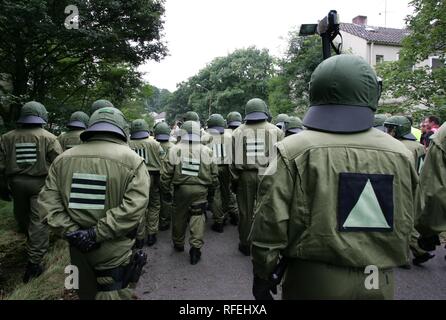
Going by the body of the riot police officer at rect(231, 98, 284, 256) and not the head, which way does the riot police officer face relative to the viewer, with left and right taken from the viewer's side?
facing away from the viewer

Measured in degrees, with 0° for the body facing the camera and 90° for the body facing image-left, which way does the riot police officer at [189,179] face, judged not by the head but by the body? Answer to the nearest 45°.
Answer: approximately 180°

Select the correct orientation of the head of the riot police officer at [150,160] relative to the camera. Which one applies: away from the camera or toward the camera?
away from the camera

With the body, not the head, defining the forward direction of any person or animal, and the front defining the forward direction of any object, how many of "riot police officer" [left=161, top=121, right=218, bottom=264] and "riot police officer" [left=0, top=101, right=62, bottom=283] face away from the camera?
2

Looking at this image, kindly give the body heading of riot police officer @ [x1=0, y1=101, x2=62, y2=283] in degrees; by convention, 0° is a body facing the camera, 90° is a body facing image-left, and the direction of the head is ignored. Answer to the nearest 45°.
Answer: approximately 180°

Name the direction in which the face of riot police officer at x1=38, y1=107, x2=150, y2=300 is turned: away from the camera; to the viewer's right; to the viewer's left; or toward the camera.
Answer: away from the camera

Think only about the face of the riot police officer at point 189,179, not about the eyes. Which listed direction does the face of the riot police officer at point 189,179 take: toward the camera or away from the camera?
away from the camera

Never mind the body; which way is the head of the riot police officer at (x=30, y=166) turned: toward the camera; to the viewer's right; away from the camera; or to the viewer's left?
away from the camera
